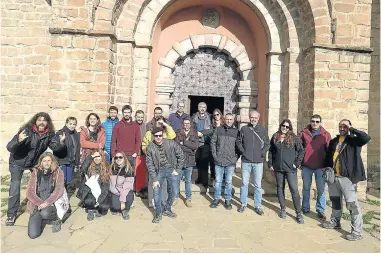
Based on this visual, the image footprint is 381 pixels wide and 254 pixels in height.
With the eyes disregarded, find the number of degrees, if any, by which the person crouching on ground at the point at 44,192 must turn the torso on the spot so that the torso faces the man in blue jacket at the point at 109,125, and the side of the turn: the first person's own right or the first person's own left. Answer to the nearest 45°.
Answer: approximately 135° to the first person's own left

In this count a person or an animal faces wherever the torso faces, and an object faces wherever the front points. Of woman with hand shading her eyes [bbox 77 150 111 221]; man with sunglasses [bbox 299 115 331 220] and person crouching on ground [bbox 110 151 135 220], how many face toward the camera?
3

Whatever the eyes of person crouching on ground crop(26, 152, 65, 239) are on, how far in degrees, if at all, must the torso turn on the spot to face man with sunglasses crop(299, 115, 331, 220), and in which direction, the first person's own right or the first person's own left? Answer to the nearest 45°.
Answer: approximately 90° to the first person's own left
